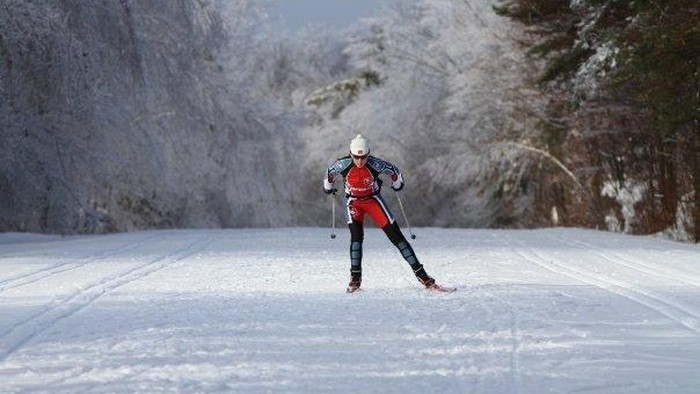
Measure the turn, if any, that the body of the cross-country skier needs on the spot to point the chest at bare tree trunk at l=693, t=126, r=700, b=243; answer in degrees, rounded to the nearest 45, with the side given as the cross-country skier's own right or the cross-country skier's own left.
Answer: approximately 135° to the cross-country skier's own left

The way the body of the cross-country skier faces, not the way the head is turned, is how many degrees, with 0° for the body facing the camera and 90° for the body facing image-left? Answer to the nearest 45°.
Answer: approximately 0°
